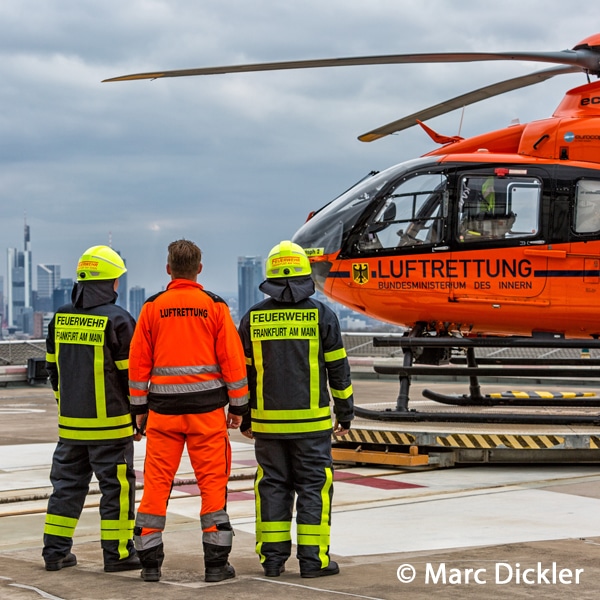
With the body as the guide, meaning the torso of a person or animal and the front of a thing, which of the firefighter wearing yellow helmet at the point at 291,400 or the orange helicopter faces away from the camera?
the firefighter wearing yellow helmet

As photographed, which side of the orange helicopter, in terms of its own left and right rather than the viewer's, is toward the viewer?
left

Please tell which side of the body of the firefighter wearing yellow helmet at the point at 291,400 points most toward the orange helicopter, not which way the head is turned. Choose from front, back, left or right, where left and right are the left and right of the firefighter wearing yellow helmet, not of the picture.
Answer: front

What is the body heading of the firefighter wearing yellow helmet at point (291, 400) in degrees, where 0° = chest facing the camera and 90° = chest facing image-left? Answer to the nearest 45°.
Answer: approximately 180°

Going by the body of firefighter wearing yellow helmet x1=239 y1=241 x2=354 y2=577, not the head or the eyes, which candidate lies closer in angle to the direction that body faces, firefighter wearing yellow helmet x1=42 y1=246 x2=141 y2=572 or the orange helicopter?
the orange helicopter

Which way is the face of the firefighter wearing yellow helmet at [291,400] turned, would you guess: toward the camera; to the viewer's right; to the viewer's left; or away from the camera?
away from the camera

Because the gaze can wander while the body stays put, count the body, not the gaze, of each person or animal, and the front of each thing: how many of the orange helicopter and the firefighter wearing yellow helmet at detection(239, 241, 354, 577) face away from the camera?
1

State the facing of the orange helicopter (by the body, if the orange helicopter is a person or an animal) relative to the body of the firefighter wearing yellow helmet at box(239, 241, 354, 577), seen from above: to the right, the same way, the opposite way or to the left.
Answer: to the left

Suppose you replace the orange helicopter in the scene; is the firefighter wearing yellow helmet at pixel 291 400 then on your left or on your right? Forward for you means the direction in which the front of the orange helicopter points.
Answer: on your left

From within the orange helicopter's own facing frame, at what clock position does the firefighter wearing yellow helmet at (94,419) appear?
The firefighter wearing yellow helmet is roughly at 10 o'clock from the orange helicopter.

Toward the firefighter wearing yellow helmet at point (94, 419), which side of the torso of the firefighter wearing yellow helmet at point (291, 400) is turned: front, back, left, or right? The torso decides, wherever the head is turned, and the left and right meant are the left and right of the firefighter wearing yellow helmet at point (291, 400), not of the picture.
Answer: left
